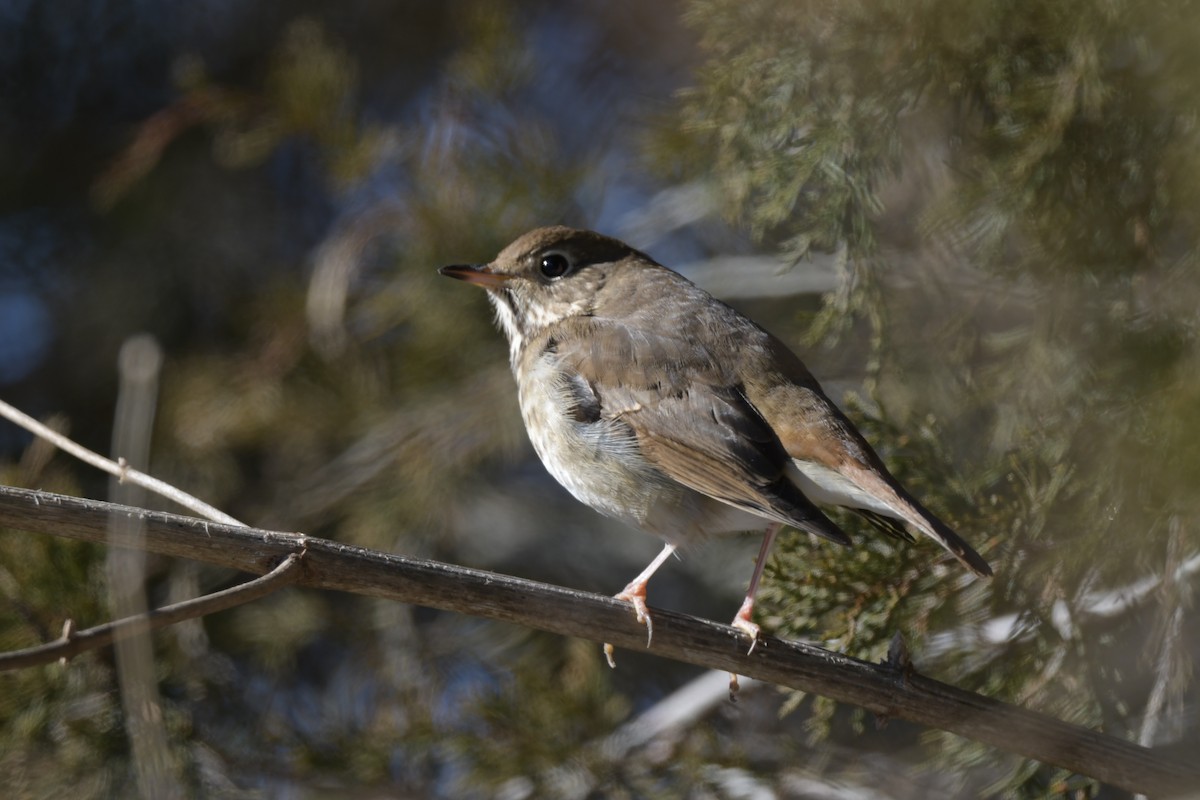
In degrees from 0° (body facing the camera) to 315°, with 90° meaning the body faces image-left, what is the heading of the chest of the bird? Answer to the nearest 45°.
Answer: approximately 90°

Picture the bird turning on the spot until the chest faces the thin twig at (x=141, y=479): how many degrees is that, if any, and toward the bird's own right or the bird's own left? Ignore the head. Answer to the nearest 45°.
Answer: approximately 45° to the bird's own left
